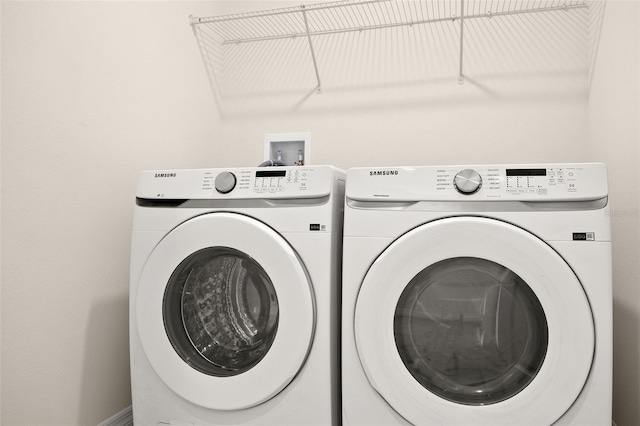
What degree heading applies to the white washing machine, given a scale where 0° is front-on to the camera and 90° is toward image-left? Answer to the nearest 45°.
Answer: approximately 45°

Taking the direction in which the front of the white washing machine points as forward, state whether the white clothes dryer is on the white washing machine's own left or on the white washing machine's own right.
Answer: on the white washing machine's own left

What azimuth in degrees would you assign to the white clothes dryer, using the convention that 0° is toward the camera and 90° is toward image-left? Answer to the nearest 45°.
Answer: approximately 0°
